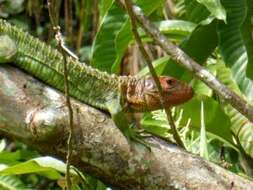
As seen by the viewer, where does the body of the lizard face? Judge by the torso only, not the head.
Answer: to the viewer's right

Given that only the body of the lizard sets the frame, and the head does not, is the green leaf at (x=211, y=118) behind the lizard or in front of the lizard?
in front

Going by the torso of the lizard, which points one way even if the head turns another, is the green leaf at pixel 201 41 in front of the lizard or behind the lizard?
in front

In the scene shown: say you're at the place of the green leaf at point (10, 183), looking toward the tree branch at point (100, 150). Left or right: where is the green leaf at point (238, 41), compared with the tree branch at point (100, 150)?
left

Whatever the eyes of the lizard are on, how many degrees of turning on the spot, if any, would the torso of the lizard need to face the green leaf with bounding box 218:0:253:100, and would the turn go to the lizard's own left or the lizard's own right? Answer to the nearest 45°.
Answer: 0° — it already faces it
